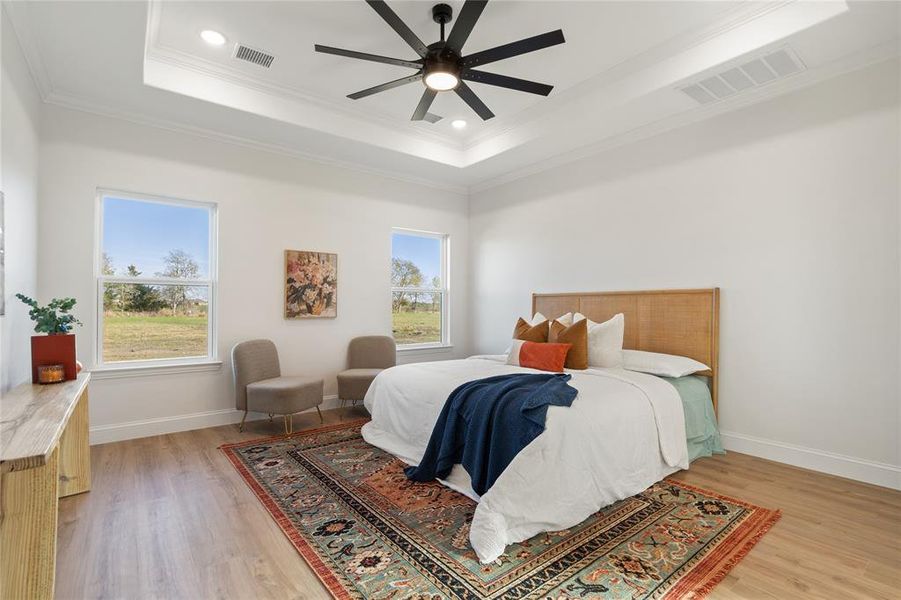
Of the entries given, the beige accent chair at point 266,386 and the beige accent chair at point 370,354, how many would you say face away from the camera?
0

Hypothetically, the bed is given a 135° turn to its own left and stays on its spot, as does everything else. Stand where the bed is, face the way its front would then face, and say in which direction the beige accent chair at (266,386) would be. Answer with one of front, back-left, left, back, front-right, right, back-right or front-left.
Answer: back

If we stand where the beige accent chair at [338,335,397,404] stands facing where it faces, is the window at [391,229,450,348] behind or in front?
behind

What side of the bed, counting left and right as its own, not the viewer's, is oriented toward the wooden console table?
front

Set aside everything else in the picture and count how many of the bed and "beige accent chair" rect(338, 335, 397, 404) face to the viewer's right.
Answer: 0

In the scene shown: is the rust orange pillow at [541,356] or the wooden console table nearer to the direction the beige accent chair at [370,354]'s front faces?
the wooden console table

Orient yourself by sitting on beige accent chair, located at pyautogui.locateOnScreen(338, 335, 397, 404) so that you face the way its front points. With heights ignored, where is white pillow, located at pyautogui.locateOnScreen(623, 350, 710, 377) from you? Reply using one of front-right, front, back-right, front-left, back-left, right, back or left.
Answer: left

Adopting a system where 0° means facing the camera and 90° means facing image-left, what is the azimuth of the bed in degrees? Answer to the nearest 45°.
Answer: approximately 45°
